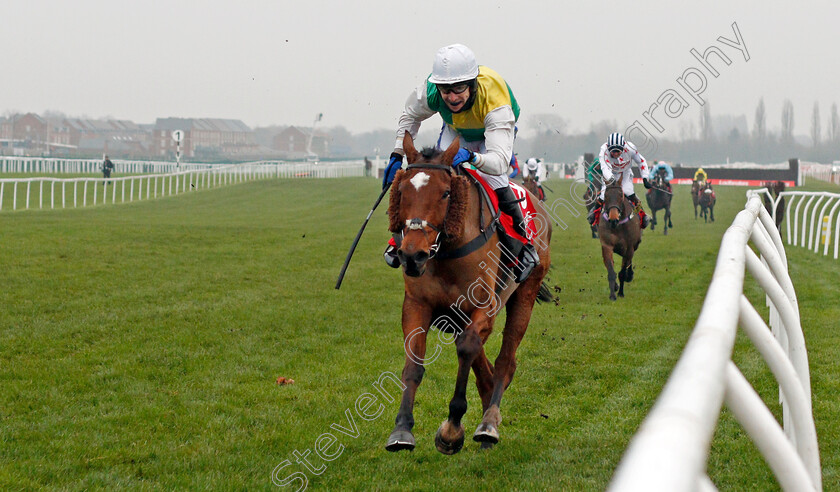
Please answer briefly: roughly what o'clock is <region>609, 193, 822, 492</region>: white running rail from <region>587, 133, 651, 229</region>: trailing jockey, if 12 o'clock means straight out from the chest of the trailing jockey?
The white running rail is roughly at 12 o'clock from the trailing jockey.

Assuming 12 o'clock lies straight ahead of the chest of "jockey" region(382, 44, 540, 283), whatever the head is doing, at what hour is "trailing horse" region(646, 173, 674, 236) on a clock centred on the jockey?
The trailing horse is roughly at 5 o'clock from the jockey.

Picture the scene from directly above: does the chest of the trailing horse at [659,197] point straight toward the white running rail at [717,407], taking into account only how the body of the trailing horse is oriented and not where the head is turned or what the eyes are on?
yes

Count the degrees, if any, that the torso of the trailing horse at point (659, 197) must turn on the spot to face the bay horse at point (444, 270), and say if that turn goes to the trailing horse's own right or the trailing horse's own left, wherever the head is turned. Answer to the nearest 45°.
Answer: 0° — it already faces it

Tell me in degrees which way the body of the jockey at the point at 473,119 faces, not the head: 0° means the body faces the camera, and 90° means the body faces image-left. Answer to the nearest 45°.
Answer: approximately 45°

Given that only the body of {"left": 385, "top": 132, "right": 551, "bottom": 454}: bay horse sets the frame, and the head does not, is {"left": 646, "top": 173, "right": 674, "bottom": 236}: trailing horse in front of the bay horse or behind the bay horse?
behind

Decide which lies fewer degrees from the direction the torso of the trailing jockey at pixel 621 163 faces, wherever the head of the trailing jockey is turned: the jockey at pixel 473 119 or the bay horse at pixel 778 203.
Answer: the jockey

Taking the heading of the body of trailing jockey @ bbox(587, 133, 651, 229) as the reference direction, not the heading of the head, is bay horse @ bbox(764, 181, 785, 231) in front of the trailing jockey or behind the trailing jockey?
behind

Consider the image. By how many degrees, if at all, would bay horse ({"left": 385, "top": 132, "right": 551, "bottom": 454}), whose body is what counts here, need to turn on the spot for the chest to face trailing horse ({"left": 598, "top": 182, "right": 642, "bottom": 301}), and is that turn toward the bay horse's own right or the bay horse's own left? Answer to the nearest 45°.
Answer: approximately 135° to the bay horse's own right

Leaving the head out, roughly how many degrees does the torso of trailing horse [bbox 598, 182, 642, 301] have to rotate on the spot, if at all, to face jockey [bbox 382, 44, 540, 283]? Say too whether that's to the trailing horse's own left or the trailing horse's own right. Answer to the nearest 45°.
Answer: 0° — it already faces them

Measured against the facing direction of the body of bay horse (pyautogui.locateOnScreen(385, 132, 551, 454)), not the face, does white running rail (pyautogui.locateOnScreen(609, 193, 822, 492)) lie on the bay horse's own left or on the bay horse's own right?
on the bay horse's own left
